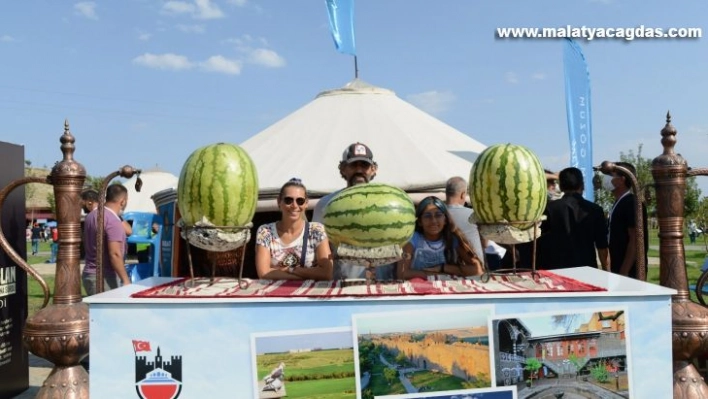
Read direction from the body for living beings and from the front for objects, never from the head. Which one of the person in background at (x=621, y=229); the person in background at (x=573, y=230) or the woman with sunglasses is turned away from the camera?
the person in background at (x=573, y=230)

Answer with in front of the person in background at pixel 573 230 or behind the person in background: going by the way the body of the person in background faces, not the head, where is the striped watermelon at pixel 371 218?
behind

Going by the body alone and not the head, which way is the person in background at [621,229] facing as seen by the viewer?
to the viewer's left

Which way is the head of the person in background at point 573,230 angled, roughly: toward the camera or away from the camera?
away from the camera

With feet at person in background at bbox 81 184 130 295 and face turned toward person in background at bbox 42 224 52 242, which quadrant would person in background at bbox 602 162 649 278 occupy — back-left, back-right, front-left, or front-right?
back-right

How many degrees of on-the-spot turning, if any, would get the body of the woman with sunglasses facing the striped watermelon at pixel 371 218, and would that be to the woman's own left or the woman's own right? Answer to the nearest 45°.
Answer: approximately 45° to the woman's own left

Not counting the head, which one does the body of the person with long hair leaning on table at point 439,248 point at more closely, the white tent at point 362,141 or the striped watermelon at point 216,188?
the striped watermelon

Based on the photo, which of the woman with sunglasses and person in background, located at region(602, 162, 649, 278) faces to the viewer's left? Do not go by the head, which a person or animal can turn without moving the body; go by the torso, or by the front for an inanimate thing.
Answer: the person in background

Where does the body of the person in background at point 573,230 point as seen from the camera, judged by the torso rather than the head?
away from the camera

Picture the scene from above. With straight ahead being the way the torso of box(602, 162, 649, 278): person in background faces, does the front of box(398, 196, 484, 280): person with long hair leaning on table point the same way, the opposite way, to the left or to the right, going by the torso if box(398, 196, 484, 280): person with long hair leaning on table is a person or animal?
to the left

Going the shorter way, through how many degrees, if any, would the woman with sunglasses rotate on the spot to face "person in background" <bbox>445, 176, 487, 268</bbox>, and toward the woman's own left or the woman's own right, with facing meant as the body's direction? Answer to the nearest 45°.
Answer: approximately 135° to the woman's own left

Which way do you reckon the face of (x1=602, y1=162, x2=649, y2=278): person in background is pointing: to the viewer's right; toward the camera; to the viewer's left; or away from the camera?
to the viewer's left
